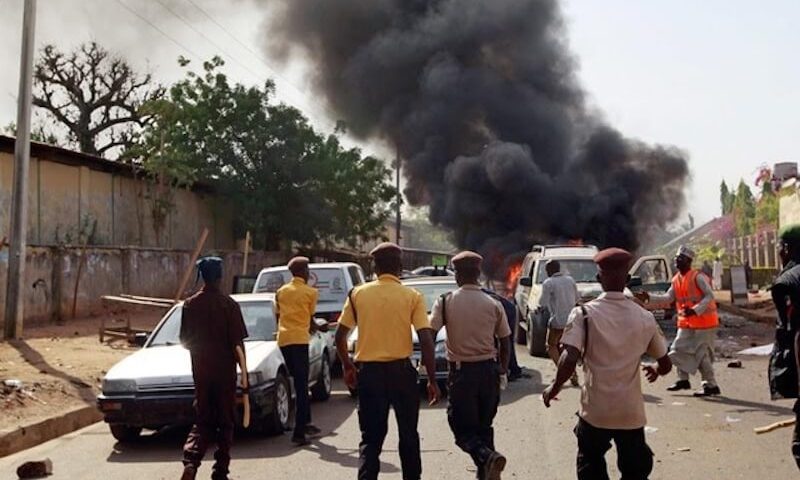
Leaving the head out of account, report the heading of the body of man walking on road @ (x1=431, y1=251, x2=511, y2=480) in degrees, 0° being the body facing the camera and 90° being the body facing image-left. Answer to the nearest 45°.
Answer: approximately 180°

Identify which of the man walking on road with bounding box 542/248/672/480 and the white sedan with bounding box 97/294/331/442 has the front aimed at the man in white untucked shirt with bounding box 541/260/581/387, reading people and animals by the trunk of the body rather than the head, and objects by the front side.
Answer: the man walking on road

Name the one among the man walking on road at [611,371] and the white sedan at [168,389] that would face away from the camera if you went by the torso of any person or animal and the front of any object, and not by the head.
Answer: the man walking on road

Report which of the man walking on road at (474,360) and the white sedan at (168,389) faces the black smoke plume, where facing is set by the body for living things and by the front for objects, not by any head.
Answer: the man walking on road

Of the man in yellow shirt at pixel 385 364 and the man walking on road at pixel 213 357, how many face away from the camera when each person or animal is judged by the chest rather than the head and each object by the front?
2

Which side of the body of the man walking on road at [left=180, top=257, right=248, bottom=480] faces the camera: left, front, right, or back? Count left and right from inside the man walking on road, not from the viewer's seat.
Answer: back

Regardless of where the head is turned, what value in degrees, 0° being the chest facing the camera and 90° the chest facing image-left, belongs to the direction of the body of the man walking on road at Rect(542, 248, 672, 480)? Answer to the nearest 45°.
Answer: approximately 180°

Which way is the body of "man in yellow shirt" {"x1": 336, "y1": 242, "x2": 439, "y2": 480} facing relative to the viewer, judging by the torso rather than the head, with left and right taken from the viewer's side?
facing away from the viewer

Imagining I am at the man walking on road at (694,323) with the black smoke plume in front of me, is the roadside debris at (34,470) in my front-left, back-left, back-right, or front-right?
back-left

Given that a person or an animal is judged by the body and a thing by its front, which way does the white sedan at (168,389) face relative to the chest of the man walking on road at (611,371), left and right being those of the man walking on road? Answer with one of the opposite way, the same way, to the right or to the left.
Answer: the opposite way

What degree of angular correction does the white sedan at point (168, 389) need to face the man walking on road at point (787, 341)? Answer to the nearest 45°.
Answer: approximately 90° to its left

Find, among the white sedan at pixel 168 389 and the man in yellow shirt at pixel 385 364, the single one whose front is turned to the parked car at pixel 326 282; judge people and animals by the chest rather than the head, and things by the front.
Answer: the man in yellow shirt
